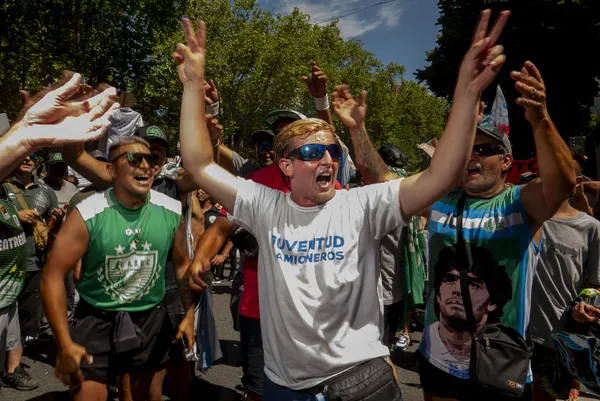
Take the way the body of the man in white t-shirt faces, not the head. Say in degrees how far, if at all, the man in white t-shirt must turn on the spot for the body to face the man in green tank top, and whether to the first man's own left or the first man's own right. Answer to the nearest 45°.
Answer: approximately 135° to the first man's own right

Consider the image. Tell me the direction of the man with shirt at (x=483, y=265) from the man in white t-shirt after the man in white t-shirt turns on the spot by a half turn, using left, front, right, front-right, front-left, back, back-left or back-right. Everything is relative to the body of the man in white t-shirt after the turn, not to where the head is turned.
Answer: front-right

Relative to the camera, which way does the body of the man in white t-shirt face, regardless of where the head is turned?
toward the camera

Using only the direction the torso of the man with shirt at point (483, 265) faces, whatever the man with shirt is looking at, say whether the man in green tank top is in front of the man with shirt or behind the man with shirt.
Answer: in front

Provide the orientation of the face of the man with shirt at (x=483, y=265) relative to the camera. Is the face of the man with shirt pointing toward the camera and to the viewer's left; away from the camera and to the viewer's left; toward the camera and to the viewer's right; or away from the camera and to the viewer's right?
toward the camera and to the viewer's left
